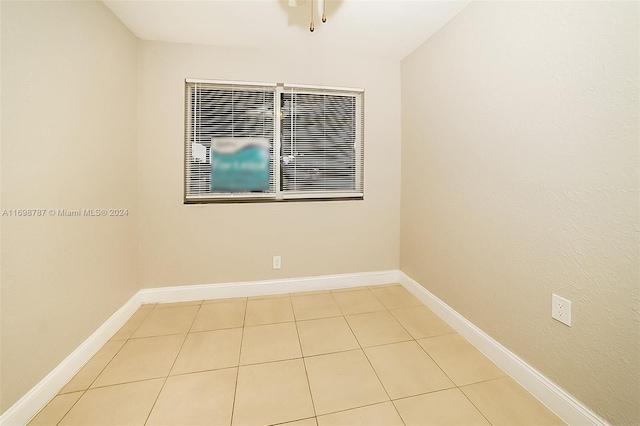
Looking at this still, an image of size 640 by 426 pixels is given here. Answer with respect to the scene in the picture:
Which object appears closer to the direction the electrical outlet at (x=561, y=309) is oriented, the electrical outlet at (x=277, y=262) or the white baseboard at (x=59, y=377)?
the white baseboard

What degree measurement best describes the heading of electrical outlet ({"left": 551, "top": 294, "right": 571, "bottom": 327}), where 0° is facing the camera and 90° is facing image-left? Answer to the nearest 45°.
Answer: approximately 45°

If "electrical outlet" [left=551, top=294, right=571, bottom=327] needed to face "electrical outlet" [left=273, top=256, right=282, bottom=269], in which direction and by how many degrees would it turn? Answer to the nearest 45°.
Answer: approximately 45° to its right

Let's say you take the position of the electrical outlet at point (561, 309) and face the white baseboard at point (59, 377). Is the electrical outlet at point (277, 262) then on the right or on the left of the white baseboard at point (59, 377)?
right

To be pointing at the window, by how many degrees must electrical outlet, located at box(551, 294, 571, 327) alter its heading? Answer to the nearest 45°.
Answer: approximately 45° to its right

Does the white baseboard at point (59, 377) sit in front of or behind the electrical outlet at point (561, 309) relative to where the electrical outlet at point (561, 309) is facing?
in front
